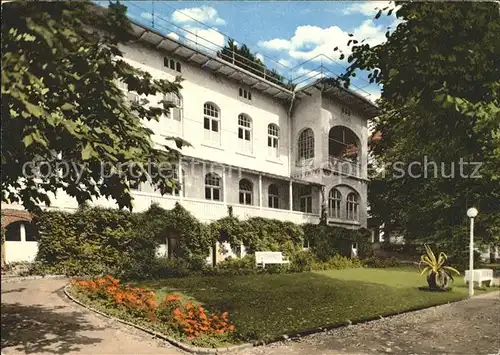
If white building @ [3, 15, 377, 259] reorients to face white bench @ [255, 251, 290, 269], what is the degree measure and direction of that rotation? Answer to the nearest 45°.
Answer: approximately 45° to its right

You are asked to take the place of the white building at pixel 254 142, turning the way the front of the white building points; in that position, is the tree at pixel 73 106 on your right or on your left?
on your right

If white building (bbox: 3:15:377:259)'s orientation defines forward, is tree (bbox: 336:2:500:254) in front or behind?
in front

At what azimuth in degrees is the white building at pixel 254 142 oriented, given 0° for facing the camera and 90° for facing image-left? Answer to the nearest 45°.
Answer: approximately 315°

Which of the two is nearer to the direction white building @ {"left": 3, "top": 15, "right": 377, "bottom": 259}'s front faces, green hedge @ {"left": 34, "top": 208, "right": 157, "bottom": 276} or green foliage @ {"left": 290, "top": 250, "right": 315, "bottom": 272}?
the green foliage
